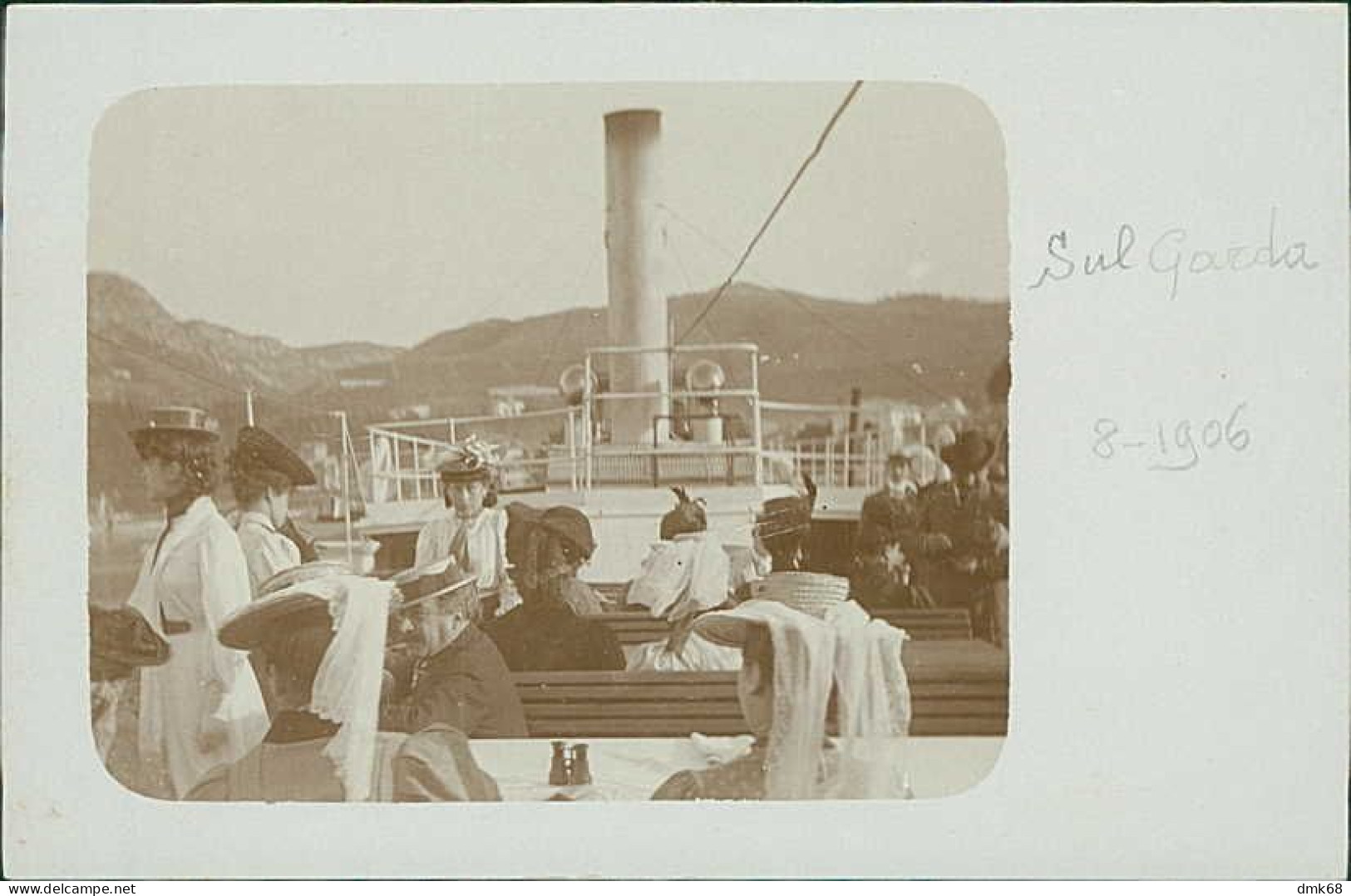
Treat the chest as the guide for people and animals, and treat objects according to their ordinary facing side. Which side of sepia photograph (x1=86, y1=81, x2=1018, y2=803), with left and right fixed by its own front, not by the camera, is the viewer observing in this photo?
front

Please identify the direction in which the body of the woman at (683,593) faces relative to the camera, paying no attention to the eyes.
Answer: away from the camera

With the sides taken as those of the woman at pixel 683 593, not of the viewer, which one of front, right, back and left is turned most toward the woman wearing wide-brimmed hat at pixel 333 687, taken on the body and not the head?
back

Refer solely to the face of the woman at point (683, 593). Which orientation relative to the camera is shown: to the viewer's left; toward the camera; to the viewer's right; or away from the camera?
away from the camera
